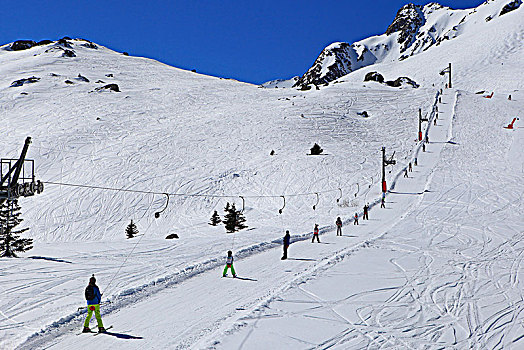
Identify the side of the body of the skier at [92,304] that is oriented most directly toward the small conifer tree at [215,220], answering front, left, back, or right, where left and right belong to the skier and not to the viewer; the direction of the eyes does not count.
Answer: front

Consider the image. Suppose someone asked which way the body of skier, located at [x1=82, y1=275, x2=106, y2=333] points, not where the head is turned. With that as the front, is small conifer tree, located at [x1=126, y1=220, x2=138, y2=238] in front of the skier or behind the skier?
in front

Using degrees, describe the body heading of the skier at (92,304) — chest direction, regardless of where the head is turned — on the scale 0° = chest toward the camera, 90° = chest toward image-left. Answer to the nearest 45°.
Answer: approximately 225°
